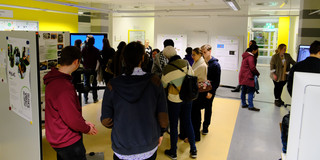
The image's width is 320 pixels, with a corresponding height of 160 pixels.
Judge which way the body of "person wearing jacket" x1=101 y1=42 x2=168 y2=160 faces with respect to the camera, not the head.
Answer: away from the camera

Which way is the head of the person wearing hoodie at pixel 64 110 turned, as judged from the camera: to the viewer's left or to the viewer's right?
to the viewer's right

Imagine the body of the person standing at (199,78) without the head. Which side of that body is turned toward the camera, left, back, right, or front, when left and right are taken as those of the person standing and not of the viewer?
left

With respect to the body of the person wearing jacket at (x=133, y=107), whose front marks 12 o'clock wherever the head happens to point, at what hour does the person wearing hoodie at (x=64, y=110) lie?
the person wearing hoodie at (x=64, y=110) is roughly at 10 o'clock from the person wearing jacket at (x=133, y=107).

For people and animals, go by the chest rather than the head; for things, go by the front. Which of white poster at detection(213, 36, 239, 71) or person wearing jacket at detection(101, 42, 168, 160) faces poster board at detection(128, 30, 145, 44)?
the person wearing jacket

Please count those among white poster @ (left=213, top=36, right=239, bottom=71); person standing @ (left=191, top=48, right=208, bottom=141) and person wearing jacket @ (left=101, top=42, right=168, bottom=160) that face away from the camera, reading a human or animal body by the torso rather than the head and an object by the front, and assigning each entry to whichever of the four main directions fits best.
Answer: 1

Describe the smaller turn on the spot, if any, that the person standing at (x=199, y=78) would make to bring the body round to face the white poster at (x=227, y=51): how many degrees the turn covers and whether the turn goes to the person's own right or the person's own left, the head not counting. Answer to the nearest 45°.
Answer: approximately 90° to the person's own right

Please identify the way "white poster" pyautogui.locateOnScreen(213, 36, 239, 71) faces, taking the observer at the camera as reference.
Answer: facing the viewer

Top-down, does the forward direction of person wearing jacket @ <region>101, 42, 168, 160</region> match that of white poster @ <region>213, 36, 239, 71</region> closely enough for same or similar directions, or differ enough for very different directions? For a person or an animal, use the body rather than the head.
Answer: very different directions

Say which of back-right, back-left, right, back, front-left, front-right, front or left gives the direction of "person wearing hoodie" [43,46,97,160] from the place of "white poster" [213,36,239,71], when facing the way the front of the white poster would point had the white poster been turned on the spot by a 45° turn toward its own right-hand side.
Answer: front-left

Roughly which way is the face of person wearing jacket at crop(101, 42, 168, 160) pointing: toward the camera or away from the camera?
away from the camera

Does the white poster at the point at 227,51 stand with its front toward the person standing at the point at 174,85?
yes

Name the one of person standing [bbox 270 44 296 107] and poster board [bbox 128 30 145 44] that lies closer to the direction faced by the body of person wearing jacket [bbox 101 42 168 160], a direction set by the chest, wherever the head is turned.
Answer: the poster board

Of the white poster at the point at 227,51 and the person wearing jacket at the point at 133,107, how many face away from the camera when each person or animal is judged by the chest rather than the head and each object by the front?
1
